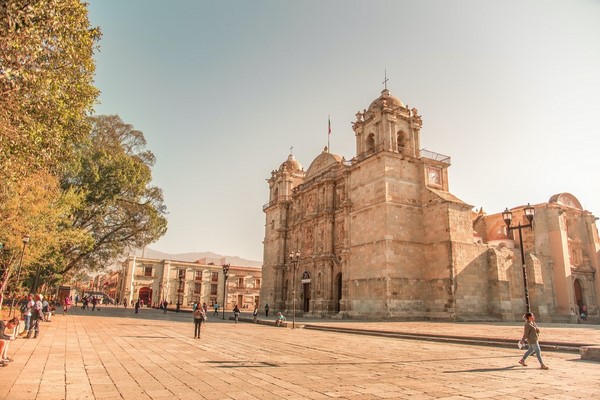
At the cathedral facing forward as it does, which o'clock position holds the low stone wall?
The low stone wall is roughly at 10 o'clock from the cathedral.

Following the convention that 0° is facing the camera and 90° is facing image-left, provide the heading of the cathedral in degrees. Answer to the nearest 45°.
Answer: approximately 45°

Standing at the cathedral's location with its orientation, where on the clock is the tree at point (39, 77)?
The tree is roughly at 11 o'clock from the cathedral.

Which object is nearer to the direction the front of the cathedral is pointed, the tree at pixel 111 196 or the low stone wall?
the tree

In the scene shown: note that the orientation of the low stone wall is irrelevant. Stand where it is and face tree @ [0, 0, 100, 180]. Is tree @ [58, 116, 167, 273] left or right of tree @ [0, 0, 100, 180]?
right
